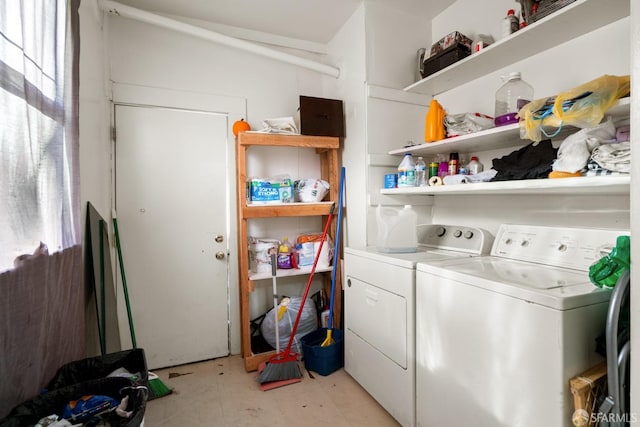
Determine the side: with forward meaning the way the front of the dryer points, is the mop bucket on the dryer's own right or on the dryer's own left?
on the dryer's own right

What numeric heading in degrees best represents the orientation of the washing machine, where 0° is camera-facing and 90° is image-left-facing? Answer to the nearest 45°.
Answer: approximately 45°

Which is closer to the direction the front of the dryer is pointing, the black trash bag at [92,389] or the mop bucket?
the black trash bag

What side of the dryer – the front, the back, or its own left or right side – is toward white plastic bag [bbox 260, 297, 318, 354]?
right

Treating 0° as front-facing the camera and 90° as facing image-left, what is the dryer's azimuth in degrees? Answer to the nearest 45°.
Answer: approximately 45°

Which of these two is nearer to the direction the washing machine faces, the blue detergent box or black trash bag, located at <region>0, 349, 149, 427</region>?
the black trash bag
